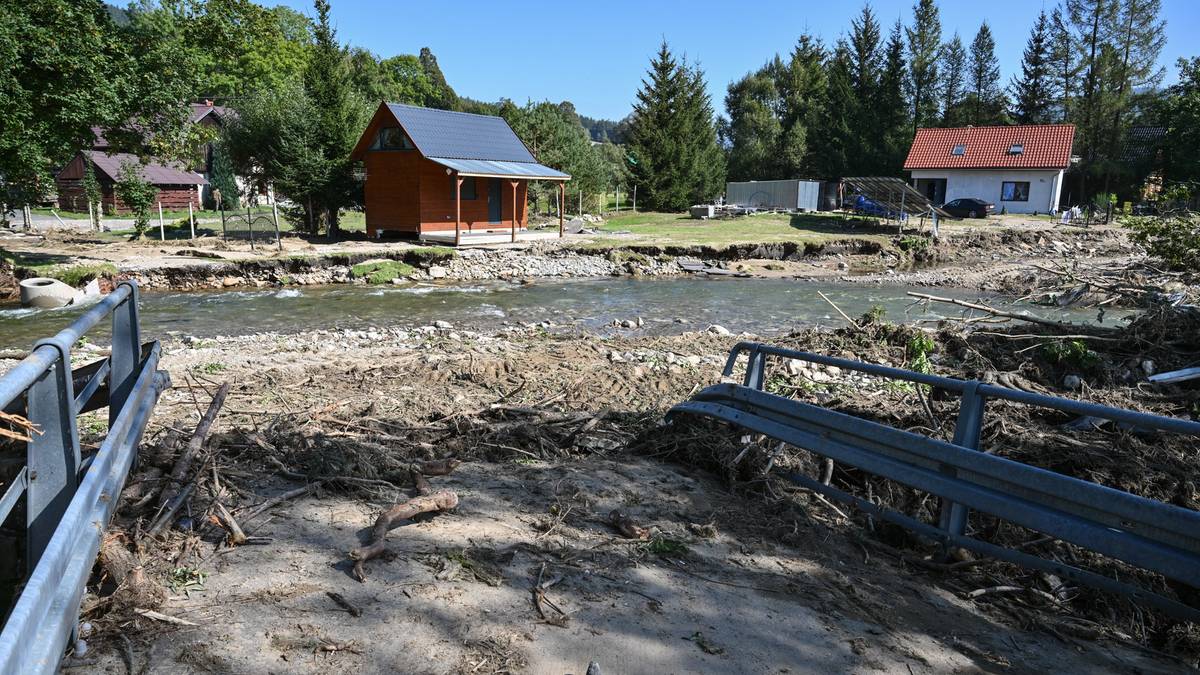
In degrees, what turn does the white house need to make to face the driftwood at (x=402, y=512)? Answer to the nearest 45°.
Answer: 0° — it already faces it

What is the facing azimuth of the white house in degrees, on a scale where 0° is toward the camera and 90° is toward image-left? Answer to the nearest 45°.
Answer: approximately 0°

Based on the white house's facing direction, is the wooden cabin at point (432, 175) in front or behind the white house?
in front

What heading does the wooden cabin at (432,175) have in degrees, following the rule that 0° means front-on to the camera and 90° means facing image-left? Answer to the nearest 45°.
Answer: approximately 315°

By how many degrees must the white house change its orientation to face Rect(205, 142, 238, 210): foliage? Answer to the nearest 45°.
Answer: approximately 45° to its right

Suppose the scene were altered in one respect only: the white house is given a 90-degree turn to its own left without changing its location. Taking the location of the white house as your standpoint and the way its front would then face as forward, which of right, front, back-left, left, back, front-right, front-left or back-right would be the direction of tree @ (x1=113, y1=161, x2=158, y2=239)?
back-right

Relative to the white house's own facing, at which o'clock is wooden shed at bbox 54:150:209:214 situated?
The wooden shed is roughly at 2 o'clock from the white house.

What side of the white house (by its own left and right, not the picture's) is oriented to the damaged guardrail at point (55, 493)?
front

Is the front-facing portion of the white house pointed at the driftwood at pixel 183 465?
yes

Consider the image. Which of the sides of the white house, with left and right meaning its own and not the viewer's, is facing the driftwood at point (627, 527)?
front

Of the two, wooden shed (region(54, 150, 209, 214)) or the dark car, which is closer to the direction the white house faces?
the dark car

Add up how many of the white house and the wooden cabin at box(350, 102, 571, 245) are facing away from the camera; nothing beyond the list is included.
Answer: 0
